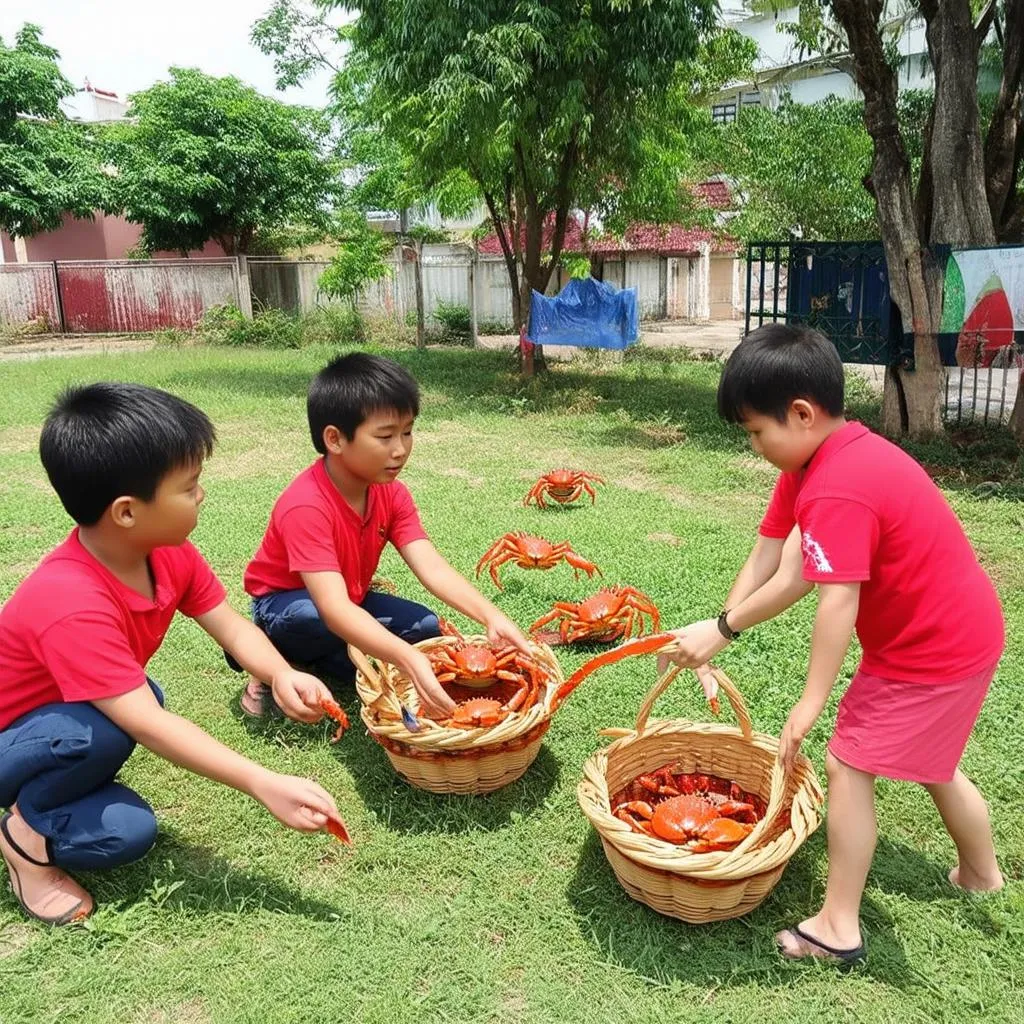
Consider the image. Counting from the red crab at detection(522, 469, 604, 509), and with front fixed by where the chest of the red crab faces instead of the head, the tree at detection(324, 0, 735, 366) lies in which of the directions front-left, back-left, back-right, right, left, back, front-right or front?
back

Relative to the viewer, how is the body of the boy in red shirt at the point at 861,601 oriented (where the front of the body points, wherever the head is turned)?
to the viewer's left

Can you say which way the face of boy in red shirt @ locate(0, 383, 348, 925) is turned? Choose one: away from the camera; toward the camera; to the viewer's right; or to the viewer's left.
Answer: to the viewer's right

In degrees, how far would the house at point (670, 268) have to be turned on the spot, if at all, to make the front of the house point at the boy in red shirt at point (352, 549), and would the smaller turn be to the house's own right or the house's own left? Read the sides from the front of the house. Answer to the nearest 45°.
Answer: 0° — it already faces them

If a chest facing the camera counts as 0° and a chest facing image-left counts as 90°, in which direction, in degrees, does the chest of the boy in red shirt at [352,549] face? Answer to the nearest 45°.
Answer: approximately 315°

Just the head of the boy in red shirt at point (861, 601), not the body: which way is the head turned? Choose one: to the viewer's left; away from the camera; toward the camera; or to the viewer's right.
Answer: to the viewer's left

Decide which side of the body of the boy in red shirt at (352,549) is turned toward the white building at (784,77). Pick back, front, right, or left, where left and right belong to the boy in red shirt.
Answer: left

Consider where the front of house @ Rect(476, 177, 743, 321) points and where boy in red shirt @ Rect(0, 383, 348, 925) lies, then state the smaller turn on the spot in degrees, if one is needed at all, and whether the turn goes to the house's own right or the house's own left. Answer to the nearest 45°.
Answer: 0° — it already faces them

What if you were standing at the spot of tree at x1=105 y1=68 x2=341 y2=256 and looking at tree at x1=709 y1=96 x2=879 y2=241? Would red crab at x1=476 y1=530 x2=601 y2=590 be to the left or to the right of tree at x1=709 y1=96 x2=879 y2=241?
right

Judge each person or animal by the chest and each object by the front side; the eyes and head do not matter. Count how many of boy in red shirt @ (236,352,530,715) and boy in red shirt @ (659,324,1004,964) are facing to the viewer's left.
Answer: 1

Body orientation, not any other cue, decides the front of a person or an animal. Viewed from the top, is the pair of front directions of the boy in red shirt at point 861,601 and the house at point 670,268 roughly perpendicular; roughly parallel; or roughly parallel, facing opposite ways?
roughly perpendicular

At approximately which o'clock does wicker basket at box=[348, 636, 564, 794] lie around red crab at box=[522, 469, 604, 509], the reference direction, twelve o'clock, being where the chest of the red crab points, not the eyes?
The wicker basket is roughly at 12 o'clock from the red crab.

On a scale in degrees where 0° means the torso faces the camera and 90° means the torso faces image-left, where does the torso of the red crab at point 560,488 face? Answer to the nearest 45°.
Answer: approximately 0°
